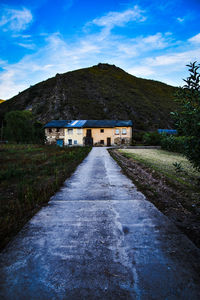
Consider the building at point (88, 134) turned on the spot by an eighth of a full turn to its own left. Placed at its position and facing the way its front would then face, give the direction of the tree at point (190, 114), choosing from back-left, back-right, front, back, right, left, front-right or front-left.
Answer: front-right

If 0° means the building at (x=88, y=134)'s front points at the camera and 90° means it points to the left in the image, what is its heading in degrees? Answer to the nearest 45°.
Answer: approximately 0°

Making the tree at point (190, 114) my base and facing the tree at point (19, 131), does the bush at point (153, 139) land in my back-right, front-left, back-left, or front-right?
front-right
